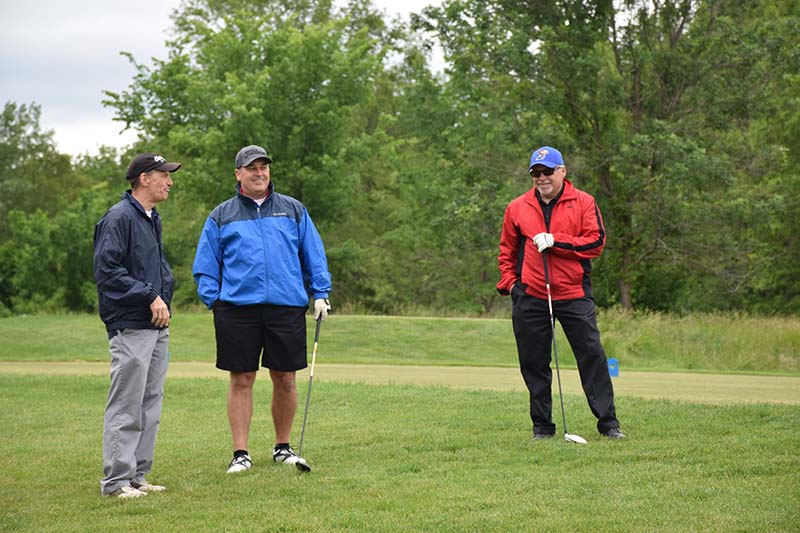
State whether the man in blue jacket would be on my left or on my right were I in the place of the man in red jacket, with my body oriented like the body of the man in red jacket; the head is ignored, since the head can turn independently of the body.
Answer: on my right

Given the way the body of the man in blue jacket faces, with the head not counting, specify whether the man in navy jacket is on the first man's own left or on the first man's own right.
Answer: on the first man's own right

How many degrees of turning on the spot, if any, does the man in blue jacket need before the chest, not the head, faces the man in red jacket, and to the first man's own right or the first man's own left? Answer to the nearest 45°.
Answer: approximately 90° to the first man's own left

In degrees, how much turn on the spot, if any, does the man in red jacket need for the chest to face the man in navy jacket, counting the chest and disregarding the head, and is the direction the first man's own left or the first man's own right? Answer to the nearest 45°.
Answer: approximately 45° to the first man's own right

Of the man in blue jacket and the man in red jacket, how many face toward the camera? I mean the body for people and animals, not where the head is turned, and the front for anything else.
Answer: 2

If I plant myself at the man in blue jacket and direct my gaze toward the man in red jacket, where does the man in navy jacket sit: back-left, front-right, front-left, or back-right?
back-right

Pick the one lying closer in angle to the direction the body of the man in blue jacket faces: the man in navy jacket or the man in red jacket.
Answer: the man in navy jacket

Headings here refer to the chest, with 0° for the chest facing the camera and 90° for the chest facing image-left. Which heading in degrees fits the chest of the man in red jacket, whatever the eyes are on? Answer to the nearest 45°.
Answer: approximately 0°

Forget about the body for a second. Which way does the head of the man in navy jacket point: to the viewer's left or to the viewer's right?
to the viewer's right
